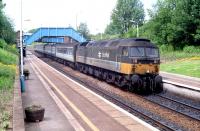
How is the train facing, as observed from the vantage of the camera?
facing the viewer and to the right of the viewer
